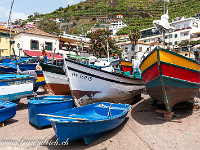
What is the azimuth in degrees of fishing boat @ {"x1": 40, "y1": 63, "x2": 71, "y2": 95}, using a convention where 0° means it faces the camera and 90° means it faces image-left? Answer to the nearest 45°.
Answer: approximately 45°

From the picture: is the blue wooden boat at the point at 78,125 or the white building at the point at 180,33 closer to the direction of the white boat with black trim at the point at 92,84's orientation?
the blue wooden boat

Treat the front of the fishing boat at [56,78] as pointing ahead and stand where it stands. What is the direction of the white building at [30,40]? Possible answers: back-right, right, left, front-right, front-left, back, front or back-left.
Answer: back-right

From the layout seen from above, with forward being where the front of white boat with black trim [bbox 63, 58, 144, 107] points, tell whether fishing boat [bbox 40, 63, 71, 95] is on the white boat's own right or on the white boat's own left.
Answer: on the white boat's own right

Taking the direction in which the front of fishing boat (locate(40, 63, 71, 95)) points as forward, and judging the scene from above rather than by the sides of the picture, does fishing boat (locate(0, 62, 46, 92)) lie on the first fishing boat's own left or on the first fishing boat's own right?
on the first fishing boat's own right

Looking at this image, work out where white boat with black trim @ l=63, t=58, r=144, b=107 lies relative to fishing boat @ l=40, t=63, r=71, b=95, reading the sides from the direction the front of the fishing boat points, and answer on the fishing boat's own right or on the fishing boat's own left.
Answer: on the fishing boat's own left
